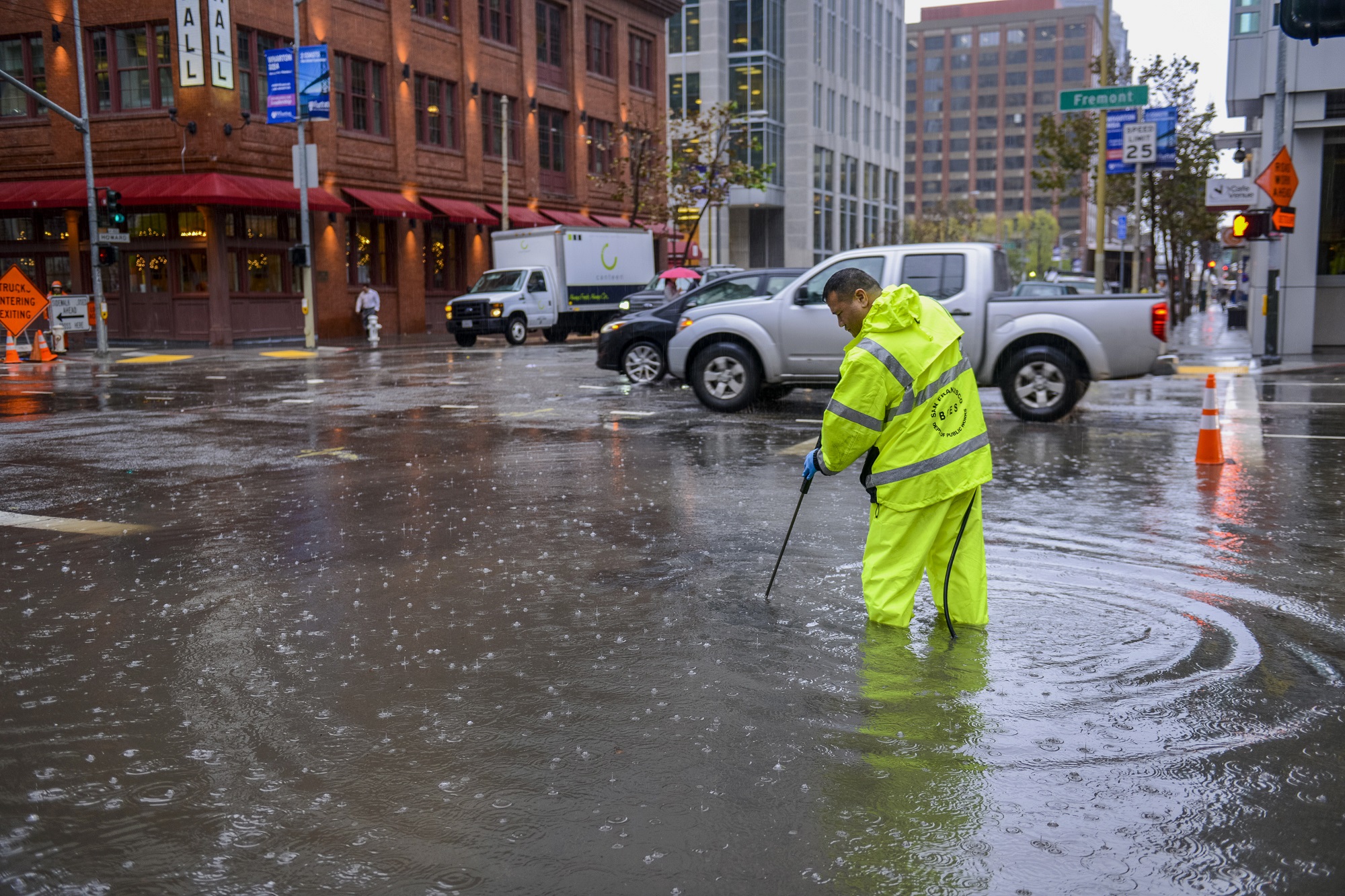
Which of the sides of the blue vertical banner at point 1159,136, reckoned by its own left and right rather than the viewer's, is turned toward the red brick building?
right

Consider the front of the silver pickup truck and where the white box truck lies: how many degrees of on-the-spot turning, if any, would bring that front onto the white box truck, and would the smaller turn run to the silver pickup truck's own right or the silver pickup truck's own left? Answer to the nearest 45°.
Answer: approximately 45° to the silver pickup truck's own right

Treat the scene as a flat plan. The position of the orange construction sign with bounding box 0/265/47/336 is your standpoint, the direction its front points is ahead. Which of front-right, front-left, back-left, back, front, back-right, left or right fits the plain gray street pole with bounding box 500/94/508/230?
back-left

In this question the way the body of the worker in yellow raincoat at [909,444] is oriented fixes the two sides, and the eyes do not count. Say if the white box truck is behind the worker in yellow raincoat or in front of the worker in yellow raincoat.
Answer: in front

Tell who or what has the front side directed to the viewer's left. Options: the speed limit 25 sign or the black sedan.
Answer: the black sedan

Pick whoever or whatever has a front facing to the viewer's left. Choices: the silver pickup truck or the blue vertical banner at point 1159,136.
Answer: the silver pickup truck

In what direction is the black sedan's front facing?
to the viewer's left

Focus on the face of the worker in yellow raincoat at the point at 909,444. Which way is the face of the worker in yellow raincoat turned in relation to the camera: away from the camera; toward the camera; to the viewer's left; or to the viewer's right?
to the viewer's left

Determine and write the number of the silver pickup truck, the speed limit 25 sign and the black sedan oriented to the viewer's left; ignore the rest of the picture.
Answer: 2

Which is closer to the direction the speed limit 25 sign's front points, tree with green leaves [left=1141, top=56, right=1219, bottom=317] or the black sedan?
the black sedan

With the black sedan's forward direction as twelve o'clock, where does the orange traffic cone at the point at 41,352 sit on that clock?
The orange traffic cone is roughly at 1 o'clock from the black sedan.

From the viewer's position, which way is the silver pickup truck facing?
facing to the left of the viewer
